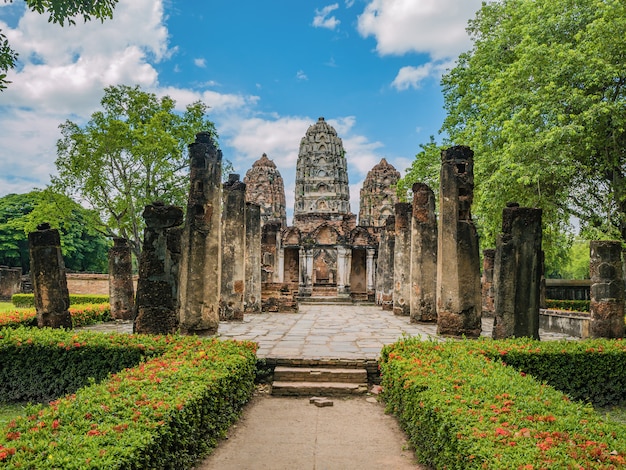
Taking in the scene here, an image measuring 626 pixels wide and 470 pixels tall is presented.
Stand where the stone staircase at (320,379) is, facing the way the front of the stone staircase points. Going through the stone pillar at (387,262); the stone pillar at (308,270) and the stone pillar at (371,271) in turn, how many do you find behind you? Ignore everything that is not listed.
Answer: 3

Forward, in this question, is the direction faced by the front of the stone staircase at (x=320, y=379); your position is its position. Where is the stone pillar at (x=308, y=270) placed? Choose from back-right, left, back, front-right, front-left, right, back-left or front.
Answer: back

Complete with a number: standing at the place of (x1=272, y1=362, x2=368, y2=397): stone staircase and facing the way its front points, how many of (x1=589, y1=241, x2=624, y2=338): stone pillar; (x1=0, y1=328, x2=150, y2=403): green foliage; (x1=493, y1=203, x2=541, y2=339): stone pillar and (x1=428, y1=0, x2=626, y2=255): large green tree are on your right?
1

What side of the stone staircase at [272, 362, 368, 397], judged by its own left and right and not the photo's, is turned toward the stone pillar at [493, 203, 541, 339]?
left

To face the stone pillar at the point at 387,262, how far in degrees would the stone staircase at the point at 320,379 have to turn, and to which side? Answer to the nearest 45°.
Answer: approximately 180°

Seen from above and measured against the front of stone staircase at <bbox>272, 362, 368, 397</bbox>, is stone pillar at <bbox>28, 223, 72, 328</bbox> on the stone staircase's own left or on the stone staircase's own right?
on the stone staircase's own right

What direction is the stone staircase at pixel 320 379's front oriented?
toward the camera

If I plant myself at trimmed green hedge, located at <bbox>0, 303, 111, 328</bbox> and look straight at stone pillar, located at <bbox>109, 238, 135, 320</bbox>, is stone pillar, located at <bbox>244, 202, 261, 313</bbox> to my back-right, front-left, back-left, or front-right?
front-right

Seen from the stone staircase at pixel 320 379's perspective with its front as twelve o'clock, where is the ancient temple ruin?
The ancient temple ruin is roughly at 6 o'clock from the stone staircase.

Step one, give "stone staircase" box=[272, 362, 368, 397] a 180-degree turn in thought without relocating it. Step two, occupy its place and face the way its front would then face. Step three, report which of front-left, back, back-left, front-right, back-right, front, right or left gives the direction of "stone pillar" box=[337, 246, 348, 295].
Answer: front

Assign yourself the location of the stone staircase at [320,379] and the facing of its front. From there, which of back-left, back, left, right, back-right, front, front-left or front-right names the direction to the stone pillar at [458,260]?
back-left

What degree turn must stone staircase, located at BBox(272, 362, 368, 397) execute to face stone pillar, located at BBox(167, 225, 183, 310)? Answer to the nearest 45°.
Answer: approximately 135° to its right

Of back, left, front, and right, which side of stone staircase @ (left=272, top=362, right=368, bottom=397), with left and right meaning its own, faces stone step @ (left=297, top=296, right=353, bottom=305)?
back

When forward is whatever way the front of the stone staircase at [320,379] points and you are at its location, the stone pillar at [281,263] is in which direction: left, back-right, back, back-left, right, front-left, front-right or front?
back

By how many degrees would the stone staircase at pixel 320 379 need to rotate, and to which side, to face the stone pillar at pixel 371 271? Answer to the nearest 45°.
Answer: approximately 180°

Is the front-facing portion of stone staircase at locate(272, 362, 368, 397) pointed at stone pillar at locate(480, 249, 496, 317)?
no

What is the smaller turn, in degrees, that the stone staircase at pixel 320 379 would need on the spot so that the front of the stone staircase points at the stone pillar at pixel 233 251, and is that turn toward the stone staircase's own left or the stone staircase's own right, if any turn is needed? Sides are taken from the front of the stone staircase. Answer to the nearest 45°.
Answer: approximately 180°

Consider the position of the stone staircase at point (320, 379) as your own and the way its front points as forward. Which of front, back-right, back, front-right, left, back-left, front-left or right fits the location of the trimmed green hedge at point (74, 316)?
back-right

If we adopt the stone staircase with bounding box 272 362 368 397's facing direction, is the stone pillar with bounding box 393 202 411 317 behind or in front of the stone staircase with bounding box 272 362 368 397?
behind
